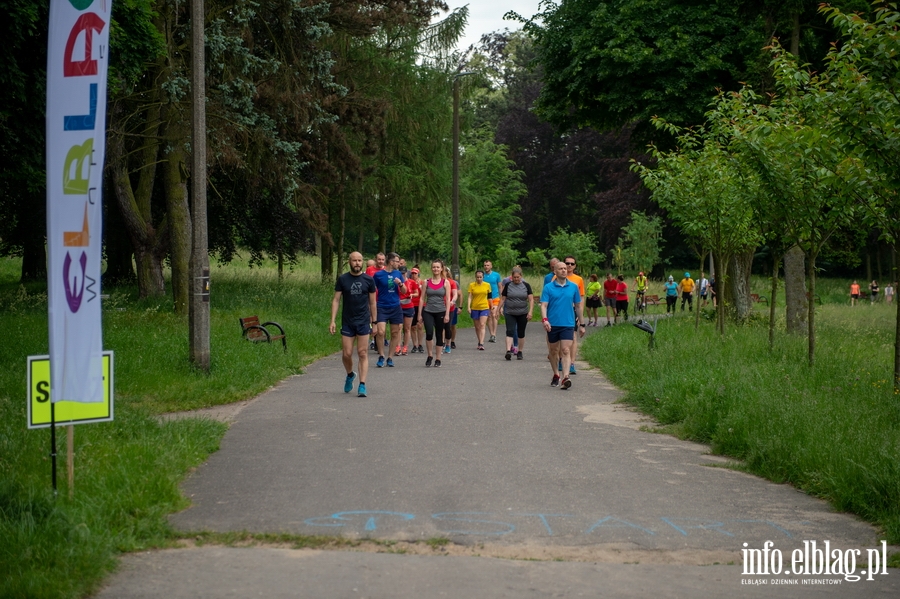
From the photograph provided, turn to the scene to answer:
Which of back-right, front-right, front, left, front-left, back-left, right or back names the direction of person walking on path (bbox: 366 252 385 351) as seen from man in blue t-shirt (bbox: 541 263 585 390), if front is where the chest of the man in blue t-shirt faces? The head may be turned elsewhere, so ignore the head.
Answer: back-right

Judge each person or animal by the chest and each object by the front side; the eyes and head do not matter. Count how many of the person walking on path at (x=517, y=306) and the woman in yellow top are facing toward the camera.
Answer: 2

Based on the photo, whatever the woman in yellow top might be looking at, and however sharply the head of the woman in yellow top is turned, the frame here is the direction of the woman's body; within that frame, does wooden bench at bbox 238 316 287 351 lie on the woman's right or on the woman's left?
on the woman's right

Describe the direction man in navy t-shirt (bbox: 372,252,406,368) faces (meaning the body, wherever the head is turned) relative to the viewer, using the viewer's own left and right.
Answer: facing the viewer

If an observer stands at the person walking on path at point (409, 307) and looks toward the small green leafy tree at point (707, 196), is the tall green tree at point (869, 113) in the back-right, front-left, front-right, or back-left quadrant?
front-right

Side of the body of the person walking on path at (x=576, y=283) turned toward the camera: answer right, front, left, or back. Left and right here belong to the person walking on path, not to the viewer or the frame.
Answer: front

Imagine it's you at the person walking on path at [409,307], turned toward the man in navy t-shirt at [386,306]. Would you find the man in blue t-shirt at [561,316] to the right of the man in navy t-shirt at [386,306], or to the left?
left

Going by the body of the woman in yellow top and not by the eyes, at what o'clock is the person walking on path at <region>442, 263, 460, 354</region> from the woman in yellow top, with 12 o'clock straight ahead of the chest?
The person walking on path is roughly at 2 o'clock from the woman in yellow top.

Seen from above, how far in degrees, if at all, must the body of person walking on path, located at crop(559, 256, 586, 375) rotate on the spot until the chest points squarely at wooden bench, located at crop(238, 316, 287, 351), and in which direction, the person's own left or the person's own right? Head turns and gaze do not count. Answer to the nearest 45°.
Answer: approximately 90° to the person's own right
